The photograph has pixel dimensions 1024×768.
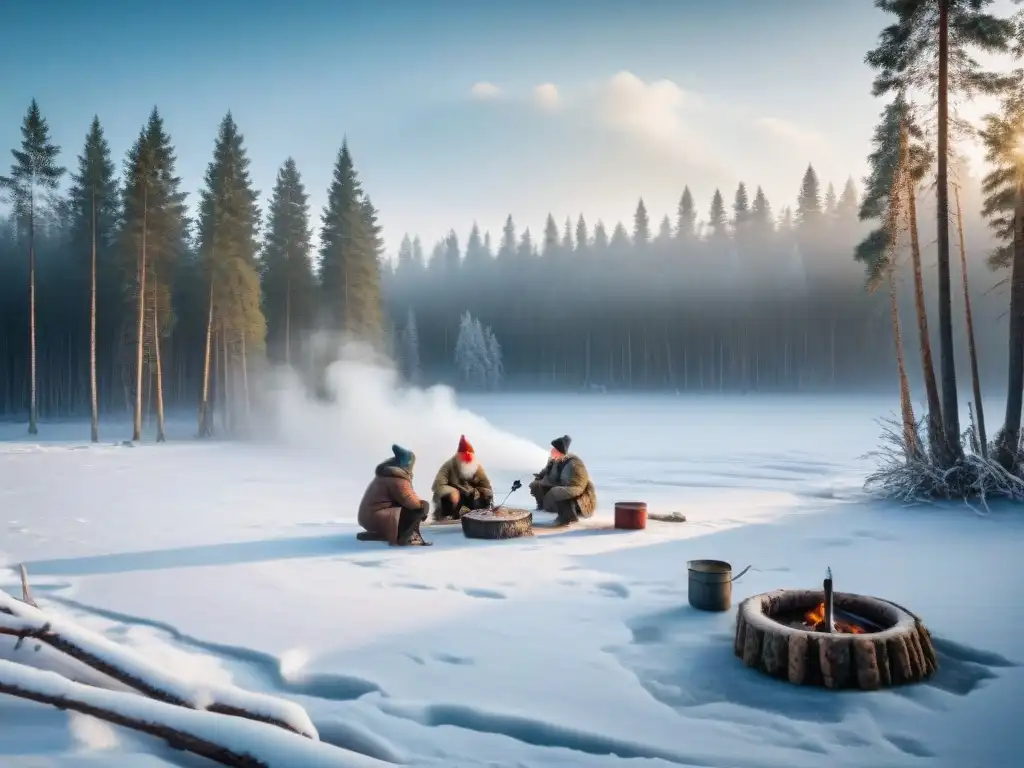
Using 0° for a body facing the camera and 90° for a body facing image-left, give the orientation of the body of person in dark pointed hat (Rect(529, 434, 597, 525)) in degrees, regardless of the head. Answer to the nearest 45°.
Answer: approximately 45°

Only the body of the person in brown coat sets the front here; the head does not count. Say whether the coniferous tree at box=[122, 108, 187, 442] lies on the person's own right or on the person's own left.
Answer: on the person's own left

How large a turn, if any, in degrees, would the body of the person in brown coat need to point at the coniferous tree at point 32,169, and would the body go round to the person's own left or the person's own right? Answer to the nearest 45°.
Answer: approximately 135° to the person's own left

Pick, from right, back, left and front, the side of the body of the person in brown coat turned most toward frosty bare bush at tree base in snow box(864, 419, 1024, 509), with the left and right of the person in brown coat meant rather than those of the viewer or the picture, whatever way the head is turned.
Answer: front

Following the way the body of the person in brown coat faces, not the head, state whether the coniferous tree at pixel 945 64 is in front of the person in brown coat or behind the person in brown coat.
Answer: in front

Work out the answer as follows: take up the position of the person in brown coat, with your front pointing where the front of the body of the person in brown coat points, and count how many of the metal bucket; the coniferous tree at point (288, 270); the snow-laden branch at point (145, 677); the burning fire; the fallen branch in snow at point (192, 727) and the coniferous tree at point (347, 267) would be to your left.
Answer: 2

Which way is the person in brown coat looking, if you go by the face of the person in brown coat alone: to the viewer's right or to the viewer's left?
to the viewer's right

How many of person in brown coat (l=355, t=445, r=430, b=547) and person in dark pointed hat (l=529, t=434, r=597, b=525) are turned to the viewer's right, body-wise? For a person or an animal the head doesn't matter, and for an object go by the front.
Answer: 1

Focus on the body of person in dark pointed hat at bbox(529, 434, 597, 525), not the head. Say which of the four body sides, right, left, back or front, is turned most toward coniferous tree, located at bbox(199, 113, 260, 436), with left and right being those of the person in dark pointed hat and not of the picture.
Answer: right

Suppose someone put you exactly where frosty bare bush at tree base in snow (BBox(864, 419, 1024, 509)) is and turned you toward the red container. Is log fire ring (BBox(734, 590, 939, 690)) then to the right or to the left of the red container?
left

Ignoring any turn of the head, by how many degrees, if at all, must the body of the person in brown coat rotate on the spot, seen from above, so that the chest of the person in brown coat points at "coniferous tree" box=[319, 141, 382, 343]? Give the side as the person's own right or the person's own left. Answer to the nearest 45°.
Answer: approximately 90° to the person's own left

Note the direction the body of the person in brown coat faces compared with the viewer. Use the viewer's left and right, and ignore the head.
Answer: facing to the right of the viewer
